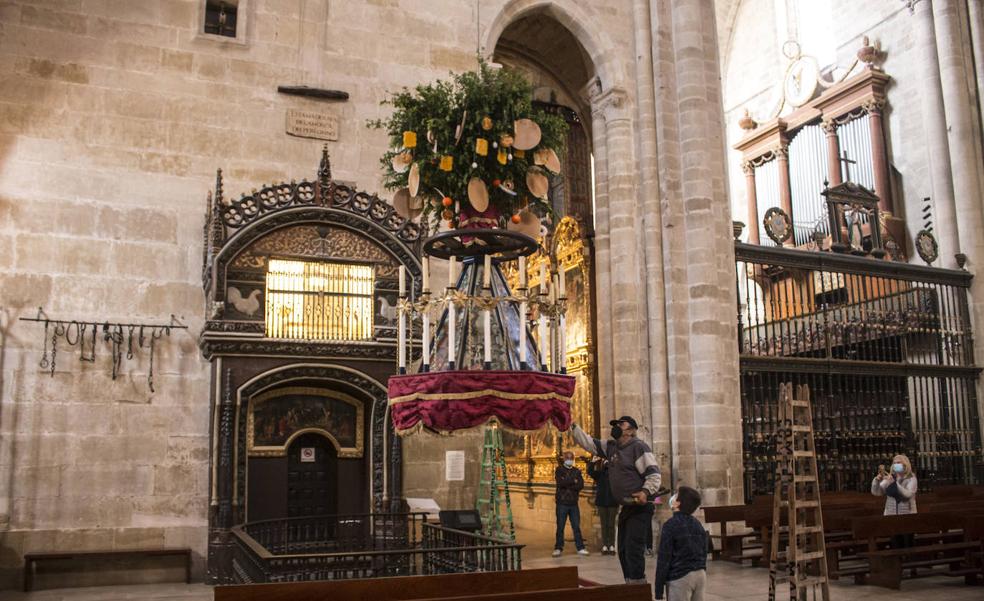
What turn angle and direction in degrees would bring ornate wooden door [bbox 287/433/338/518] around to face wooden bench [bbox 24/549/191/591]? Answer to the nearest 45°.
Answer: approximately 90° to its right

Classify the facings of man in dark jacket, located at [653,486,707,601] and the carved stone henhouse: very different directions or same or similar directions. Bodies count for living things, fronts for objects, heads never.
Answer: very different directions

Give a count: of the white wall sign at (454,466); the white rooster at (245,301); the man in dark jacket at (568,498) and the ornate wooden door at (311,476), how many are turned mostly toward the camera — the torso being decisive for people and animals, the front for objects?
3

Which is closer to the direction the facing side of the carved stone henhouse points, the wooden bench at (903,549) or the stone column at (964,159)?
the wooden bench

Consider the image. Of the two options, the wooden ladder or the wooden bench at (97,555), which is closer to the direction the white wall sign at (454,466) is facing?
the wooden ladder

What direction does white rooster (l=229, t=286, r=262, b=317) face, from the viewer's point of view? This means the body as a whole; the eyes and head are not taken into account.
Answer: to the viewer's right

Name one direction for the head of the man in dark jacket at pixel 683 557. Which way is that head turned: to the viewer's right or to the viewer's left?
to the viewer's left

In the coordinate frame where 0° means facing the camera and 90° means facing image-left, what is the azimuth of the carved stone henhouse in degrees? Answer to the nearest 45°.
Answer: approximately 0°

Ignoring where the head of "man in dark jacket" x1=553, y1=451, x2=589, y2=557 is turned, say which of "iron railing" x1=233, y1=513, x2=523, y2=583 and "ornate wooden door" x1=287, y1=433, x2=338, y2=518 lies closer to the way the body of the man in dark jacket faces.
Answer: the iron railing

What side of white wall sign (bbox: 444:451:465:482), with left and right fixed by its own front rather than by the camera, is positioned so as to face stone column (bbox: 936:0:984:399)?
left

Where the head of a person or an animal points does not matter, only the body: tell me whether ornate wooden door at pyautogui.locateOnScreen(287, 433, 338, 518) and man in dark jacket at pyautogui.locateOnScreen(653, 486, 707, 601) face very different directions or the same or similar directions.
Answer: very different directions
